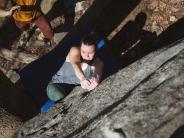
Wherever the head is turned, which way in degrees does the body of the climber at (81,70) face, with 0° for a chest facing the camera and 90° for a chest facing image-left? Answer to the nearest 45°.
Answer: approximately 0°

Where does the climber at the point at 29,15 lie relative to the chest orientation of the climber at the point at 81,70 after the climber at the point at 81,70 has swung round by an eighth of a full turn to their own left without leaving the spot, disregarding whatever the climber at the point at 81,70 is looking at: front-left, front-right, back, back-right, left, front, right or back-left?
back-left
